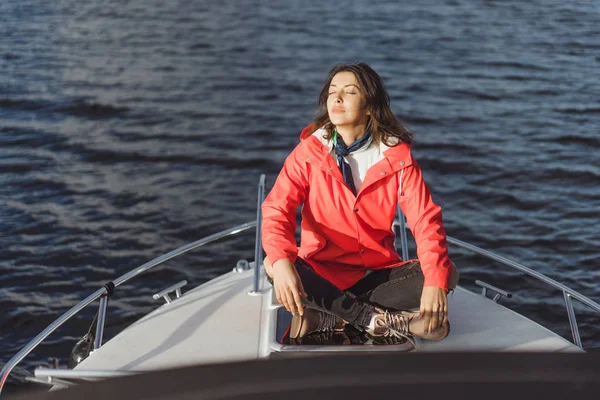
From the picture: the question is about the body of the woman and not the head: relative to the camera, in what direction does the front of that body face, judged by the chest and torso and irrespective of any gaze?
toward the camera
